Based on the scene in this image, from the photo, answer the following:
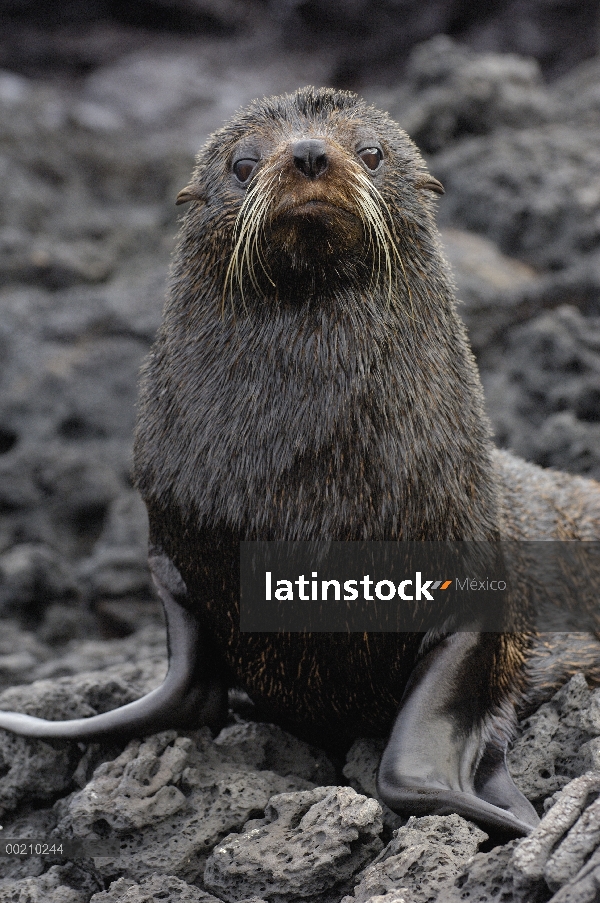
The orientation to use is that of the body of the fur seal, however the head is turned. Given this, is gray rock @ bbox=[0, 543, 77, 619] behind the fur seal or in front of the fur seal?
behind

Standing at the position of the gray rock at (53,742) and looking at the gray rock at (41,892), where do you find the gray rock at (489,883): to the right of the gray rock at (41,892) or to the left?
left

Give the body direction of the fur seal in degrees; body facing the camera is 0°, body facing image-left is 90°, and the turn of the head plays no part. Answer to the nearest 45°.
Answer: approximately 0°

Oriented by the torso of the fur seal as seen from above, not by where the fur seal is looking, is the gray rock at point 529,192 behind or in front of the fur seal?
behind

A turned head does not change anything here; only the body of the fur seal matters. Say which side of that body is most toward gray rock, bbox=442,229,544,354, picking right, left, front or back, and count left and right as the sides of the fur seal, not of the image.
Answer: back
